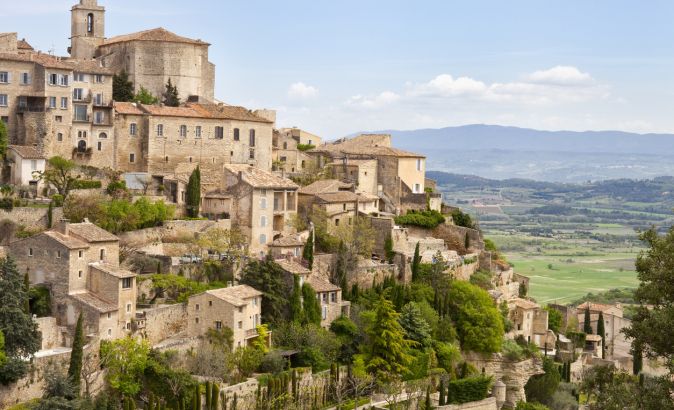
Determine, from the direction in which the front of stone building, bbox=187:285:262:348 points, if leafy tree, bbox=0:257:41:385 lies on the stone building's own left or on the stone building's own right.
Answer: on the stone building's own right

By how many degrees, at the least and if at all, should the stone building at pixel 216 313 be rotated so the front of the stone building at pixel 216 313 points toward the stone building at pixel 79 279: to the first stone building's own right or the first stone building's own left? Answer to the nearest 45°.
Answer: approximately 135° to the first stone building's own right

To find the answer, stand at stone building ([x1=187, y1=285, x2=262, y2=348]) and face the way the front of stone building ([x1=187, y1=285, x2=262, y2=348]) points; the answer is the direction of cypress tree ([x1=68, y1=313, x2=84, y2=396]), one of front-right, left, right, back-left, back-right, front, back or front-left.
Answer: right

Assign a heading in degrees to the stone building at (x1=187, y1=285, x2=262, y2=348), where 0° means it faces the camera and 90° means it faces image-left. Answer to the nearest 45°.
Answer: approximately 315°
